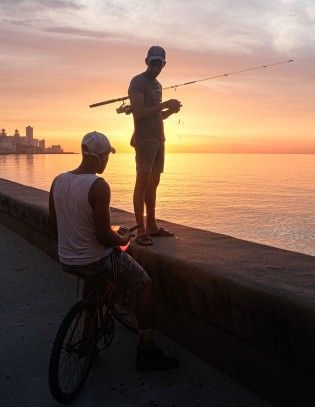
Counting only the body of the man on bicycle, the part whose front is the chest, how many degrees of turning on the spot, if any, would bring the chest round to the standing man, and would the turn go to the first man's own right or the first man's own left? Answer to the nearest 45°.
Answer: approximately 45° to the first man's own left

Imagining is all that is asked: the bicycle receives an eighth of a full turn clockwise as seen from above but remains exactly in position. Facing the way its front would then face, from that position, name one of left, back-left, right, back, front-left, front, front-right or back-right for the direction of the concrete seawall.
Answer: front

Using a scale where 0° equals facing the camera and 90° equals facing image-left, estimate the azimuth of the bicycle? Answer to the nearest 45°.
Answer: approximately 225°

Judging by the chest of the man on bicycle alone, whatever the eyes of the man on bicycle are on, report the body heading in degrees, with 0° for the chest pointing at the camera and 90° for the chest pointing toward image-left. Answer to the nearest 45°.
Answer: approximately 225°

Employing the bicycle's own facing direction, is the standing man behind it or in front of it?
in front
